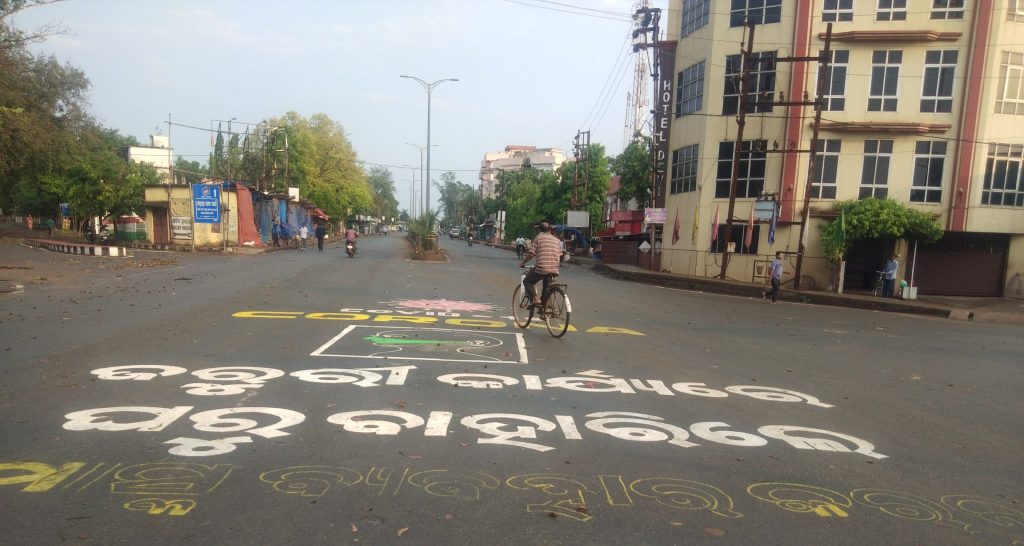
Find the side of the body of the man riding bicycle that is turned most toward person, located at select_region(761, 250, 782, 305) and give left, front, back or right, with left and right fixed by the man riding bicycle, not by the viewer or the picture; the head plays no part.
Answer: right

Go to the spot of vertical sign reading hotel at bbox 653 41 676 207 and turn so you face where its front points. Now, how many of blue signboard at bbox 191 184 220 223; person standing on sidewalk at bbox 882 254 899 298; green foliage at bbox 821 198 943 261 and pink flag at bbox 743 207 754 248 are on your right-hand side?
1

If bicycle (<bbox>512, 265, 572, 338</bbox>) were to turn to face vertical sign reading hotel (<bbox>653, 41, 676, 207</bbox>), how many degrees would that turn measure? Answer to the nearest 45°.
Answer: approximately 45° to its right

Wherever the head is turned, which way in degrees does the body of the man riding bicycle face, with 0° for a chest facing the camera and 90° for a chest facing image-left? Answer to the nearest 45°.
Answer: approximately 135°

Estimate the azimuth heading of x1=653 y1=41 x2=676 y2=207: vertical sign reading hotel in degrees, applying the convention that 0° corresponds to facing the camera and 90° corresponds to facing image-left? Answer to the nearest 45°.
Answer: approximately 0°

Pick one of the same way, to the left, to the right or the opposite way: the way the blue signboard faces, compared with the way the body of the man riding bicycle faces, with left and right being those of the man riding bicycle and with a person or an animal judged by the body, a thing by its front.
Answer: the opposite way

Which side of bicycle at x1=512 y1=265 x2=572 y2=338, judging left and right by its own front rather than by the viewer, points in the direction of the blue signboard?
front

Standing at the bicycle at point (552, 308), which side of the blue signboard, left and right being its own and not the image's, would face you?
front

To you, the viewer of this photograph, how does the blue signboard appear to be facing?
facing the viewer

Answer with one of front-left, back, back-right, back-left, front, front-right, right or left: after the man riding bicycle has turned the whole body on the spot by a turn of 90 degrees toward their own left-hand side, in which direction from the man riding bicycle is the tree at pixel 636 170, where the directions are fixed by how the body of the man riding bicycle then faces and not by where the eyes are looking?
back-right

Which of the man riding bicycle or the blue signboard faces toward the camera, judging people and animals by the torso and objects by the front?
the blue signboard

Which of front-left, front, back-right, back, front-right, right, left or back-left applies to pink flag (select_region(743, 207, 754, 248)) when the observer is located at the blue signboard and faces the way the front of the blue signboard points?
front-left

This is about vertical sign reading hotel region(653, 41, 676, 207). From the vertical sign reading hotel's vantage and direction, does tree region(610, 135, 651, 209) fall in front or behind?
behind

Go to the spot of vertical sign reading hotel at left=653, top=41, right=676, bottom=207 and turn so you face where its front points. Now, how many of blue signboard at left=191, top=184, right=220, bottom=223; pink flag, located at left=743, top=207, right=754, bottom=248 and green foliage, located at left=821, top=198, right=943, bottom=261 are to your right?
1

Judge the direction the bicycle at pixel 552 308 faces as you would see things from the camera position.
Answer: facing away from the viewer and to the left of the viewer
